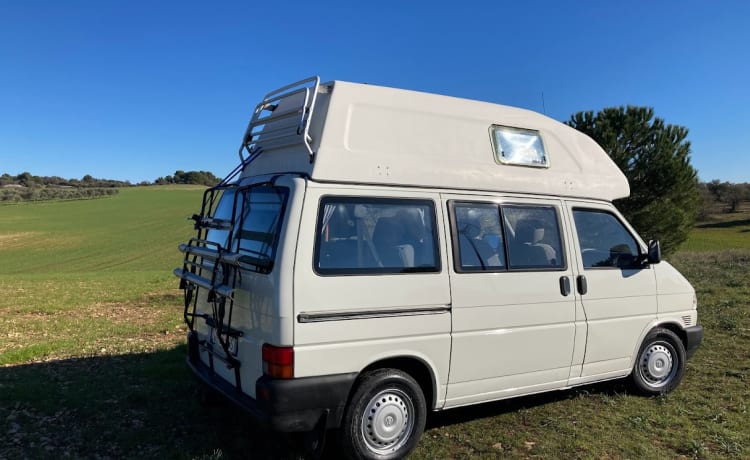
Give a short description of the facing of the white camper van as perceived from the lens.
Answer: facing away from the viewer and to the right of the viewer

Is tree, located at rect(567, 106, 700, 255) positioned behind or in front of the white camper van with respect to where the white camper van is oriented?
in front
